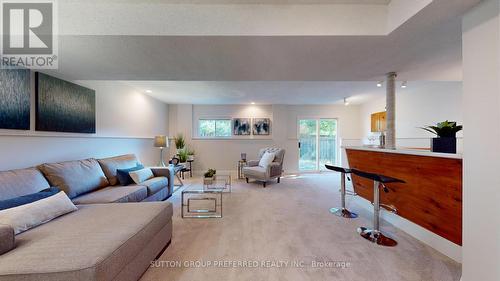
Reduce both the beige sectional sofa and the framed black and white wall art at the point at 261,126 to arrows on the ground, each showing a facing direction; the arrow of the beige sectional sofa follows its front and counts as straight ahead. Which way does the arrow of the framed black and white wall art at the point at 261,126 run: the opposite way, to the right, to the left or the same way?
to the right

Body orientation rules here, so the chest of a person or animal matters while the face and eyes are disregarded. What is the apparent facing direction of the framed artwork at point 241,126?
toward the camera

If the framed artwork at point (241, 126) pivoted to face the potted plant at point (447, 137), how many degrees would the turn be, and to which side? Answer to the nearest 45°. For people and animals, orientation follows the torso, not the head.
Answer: approximately 45° to its left

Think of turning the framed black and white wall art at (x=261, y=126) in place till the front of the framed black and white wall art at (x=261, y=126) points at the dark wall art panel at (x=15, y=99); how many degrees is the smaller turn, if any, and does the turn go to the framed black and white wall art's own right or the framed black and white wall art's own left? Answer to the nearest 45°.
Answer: approximately 45° to the framed black and white wall art's own right

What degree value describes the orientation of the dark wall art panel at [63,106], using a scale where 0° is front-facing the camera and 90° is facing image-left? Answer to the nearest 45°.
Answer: approximately 315°

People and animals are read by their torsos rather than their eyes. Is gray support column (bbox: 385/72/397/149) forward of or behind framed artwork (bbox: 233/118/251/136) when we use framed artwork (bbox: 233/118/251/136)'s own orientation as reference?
forward

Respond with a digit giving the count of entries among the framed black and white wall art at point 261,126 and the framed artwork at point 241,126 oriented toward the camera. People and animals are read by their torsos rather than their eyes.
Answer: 2

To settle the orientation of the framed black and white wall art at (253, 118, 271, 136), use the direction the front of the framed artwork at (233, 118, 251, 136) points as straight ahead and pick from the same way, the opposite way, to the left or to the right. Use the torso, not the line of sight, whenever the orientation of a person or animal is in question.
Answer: the same way

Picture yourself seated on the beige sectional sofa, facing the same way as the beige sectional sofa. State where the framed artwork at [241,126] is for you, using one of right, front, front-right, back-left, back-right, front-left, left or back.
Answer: left

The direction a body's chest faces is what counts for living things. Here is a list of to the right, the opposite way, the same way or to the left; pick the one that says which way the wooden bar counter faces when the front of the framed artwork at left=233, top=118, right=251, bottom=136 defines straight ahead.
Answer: to the right

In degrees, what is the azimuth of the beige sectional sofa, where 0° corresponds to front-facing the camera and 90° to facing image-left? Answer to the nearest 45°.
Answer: approximately 315°

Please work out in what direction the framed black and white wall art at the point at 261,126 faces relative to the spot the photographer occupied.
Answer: facing the viewer

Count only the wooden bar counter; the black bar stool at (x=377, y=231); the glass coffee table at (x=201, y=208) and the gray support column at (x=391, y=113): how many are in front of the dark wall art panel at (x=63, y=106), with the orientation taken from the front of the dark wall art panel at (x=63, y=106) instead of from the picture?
4

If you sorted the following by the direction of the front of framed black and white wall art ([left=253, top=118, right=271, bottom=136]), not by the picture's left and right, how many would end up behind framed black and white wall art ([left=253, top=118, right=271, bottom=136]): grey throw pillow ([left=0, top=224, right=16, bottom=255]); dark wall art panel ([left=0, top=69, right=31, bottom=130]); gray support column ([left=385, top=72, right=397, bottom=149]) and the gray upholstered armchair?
0

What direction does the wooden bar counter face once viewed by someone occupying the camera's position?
facing the viewer and to the left of the viewer

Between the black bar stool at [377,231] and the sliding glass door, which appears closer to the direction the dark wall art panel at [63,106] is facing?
the black bar stool

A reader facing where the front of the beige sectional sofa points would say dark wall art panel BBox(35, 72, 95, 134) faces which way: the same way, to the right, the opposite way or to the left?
the same way

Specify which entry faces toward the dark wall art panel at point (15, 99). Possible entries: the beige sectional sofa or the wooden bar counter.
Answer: the wooden bar counter

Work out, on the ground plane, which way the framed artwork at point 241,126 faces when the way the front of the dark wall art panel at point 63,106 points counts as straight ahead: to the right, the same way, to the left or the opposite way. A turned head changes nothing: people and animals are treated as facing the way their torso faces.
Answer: to the right
